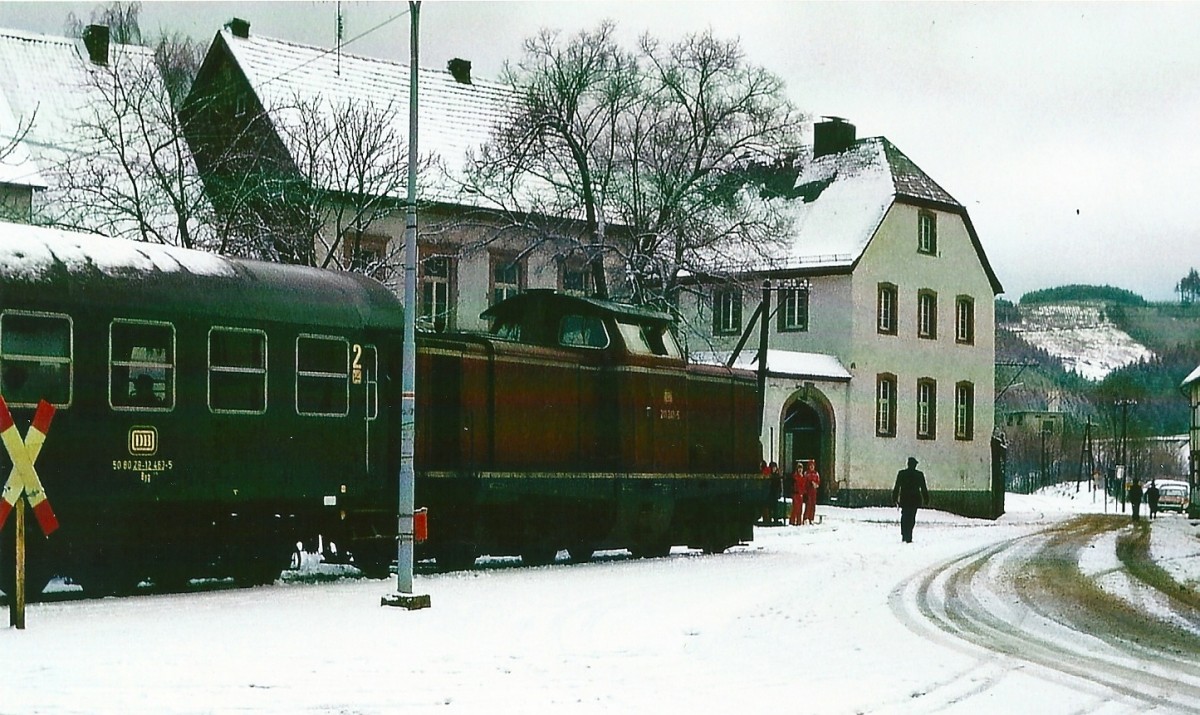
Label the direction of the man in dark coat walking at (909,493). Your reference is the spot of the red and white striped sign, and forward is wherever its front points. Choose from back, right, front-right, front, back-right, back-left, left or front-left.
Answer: back-left

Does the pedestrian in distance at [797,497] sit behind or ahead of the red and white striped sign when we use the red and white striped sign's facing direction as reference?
behind

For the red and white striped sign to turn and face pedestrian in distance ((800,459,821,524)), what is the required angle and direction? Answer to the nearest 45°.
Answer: approximately 135° to its left

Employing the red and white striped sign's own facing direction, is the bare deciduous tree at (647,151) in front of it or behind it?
behind

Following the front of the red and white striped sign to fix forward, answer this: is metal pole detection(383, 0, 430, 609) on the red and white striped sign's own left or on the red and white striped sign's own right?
on the red and white striped sign's own left

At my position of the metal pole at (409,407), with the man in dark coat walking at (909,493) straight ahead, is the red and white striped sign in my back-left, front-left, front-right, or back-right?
back-left

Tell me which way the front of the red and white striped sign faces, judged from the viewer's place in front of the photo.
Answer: facing the viewer
